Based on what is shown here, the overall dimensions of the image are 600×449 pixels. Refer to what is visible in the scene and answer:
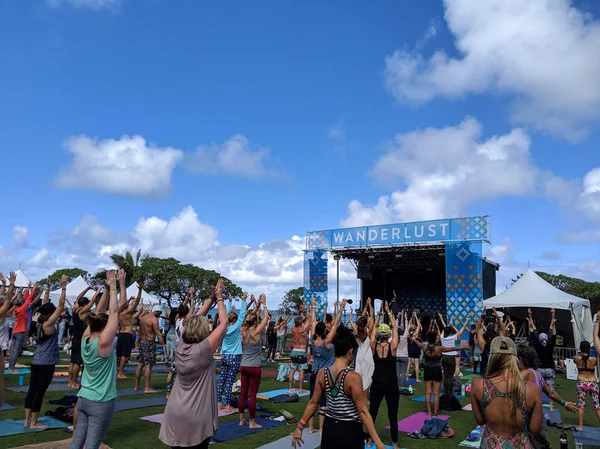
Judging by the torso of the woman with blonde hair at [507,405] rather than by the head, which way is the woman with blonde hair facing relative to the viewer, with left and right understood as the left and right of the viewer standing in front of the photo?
facing away from the viewer

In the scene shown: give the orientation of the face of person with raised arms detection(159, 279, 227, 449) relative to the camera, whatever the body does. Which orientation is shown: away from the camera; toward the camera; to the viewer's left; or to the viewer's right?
away from the camera

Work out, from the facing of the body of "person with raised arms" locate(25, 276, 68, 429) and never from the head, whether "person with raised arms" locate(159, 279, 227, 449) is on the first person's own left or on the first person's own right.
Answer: on the first person's own right

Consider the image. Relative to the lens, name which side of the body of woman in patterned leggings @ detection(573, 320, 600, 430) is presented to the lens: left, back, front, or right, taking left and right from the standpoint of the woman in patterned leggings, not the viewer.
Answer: back

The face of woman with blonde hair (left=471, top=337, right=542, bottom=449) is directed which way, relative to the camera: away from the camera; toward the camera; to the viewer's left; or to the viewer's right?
away from the camera

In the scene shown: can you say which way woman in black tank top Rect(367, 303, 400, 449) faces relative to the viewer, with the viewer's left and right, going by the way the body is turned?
facing away from the viewer

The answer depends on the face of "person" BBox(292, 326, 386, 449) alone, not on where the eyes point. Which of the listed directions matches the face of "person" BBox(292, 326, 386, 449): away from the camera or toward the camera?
away from the camera

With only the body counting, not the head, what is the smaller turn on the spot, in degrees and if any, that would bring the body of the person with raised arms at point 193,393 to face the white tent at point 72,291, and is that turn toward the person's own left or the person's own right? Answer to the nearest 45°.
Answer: approximately 45° to the person's own left

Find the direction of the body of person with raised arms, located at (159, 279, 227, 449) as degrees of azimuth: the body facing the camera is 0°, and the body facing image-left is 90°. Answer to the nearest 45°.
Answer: approximately 225°

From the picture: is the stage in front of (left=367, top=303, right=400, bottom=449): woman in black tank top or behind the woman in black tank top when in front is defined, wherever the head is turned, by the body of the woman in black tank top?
in front

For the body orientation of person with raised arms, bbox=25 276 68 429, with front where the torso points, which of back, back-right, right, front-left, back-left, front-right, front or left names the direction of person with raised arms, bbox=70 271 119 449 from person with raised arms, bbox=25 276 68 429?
back-right

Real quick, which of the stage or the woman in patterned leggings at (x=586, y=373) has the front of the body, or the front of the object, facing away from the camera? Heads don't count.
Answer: the woman in patterned leggings
